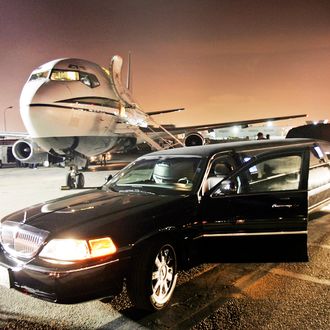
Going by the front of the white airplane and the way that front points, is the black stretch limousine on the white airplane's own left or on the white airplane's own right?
on the white airplane's own left

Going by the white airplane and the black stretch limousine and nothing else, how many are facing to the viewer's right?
0

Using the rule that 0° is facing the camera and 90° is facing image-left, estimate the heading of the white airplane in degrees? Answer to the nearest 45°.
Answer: approximately 45°

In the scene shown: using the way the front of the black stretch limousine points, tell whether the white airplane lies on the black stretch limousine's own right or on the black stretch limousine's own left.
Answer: on the black stretch limousine's own right

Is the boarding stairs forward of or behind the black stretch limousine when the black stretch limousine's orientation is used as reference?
behind
